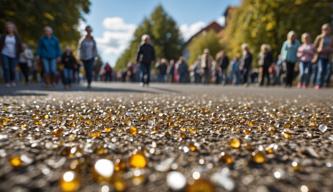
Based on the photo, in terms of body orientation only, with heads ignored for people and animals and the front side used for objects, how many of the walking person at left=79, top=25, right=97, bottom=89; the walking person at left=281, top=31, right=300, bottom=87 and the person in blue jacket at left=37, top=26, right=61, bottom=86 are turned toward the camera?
3

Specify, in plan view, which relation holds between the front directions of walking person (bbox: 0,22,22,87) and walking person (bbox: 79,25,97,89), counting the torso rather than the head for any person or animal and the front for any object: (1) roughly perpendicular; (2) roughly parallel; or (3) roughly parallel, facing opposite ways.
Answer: roughly parallel

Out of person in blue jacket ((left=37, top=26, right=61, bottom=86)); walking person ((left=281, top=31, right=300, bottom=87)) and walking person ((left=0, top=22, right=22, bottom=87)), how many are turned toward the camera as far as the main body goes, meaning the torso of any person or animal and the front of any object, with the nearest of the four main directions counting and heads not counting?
3

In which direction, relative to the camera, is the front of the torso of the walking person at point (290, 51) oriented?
toward the camera

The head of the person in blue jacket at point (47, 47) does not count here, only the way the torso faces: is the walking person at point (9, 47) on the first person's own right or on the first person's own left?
on the first person's own right

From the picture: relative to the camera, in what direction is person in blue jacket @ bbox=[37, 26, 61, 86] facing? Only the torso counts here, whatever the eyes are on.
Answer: toward the camera

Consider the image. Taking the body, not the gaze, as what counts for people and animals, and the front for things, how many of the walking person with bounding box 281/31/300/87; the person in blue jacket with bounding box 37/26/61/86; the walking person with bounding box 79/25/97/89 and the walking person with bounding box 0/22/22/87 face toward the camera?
4
